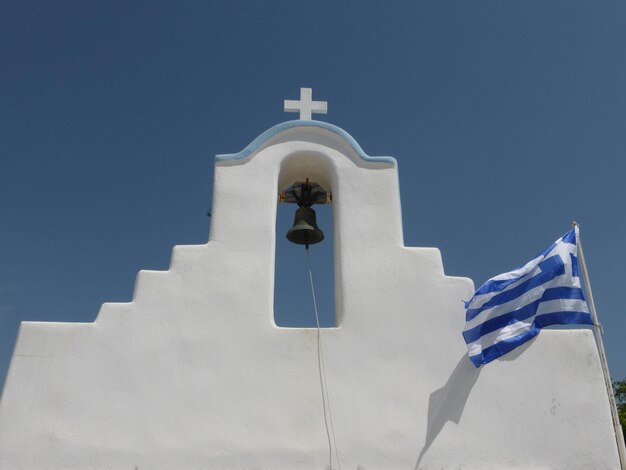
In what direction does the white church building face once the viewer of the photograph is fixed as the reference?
facing the viewer

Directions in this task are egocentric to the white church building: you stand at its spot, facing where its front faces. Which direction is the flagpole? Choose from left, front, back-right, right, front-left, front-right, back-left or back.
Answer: left
